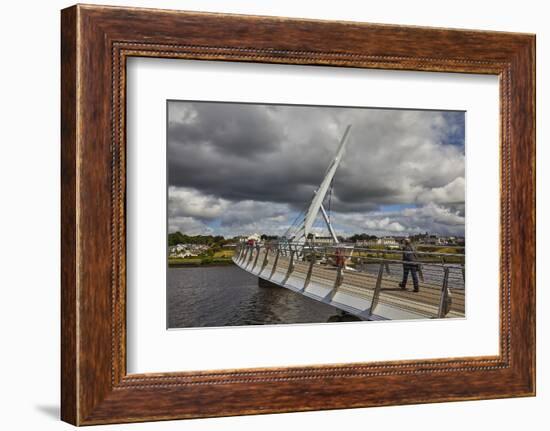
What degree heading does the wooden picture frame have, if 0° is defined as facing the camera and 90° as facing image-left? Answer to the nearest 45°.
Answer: approximately 315°
